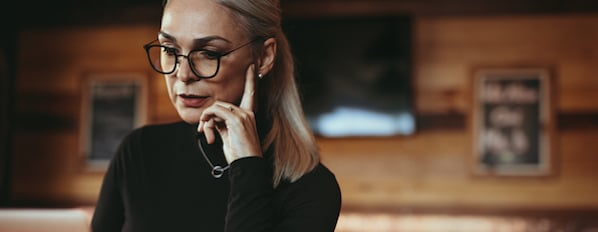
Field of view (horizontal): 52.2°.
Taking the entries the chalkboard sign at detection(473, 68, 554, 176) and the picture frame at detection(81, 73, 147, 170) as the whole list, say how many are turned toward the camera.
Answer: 2

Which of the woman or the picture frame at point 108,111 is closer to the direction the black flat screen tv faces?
the woman

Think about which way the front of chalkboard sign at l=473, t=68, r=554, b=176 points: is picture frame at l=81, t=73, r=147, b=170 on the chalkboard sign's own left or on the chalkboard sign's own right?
on the chalkboard sign's own right

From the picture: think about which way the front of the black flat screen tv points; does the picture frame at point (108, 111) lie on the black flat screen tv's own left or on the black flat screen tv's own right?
on the black flat screen tv's own right

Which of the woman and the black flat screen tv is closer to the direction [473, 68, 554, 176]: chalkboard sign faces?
the woman

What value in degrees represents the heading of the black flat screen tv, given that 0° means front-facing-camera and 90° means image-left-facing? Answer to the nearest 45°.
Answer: approximately 0°

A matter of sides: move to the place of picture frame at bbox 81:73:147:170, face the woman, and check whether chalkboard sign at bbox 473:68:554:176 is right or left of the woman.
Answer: left

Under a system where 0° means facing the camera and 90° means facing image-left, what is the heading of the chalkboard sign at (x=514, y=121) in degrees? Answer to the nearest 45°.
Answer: approximately 0°
